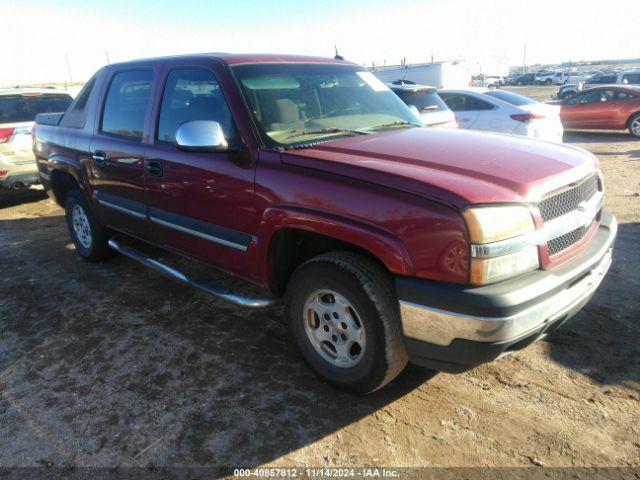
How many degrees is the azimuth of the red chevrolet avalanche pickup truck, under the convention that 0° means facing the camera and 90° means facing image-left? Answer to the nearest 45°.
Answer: approximately 315°

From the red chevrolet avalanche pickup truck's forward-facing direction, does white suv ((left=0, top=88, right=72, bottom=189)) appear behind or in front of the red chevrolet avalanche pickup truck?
behind

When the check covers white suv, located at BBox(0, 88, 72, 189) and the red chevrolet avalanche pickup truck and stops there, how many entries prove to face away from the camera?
1

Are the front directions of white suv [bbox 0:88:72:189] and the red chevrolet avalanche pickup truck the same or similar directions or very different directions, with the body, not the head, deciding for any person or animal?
very different directions

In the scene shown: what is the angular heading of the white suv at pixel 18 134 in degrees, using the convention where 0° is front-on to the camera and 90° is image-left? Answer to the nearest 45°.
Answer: approximately 180°

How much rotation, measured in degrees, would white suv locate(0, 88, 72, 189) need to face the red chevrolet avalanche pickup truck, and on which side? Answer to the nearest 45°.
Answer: approximately 180°

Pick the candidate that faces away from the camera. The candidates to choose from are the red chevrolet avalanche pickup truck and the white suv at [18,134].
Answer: the white suv
